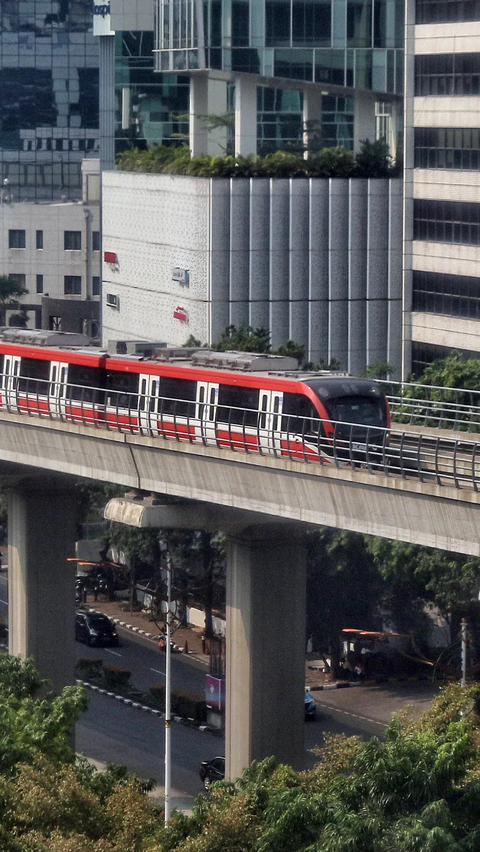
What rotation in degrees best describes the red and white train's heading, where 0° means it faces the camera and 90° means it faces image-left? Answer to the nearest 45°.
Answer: approximately 315°

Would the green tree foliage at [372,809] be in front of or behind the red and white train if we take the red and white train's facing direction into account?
in front
